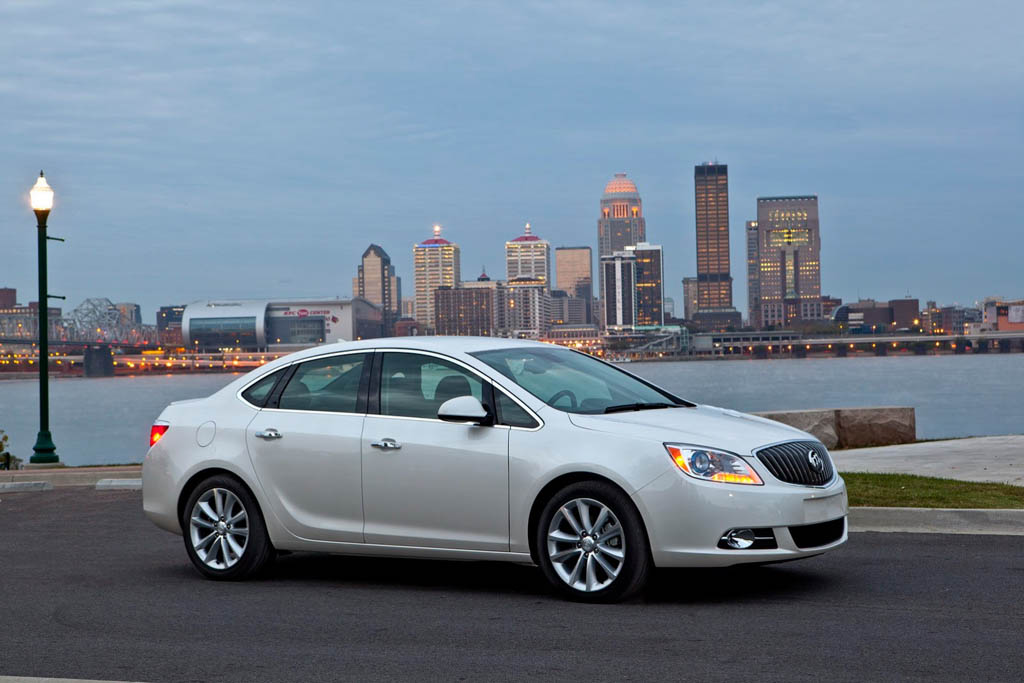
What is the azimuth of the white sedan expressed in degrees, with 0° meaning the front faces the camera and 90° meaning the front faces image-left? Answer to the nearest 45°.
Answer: approximately 315°

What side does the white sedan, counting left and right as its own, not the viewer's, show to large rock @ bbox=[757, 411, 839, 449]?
left

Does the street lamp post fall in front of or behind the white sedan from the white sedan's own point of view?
behind

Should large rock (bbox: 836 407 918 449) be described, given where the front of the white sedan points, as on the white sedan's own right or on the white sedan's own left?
on the white sedan's own left
